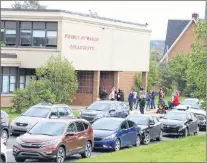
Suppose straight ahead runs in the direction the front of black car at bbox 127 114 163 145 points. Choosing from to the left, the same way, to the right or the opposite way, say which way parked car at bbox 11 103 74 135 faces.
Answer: the same way

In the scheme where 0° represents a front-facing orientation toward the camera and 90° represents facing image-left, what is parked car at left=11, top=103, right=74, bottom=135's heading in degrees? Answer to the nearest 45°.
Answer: approximately 45°

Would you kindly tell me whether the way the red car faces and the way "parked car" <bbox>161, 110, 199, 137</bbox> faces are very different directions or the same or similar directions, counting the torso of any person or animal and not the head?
same or similar directions

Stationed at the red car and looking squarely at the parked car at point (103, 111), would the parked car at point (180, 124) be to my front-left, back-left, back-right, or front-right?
front-right

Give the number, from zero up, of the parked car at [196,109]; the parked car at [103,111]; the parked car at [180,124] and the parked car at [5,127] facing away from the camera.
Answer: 0

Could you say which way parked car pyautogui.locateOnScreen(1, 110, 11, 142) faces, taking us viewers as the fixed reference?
facing the viewer and to the left of the viewer

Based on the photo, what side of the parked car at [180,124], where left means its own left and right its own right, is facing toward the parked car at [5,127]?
front

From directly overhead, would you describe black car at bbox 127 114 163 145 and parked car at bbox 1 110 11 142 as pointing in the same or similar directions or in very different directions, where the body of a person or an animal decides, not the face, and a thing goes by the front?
same or similar directions

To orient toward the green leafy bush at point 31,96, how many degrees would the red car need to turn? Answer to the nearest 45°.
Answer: approximately 135° to its right

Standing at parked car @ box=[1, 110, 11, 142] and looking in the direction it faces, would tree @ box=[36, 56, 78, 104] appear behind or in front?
behind

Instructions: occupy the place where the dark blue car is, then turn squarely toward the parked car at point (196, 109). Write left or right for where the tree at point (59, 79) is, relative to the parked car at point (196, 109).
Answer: left

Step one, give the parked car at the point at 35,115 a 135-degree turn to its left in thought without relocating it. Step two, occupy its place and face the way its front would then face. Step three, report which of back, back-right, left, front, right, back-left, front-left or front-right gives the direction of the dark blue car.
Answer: front-right
